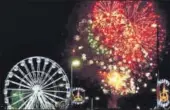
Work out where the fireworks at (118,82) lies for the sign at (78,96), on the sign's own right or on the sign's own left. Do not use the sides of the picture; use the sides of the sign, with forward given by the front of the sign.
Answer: on the sign's own left

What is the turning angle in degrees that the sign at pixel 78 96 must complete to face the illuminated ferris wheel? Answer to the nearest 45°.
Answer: approximately 90° to its right

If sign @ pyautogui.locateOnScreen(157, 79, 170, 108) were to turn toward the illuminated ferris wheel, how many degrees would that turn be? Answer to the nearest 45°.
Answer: approximately 90° to its right

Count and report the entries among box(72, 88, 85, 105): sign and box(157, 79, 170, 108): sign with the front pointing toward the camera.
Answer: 2

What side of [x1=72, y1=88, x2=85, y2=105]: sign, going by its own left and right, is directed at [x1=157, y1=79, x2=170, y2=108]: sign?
left

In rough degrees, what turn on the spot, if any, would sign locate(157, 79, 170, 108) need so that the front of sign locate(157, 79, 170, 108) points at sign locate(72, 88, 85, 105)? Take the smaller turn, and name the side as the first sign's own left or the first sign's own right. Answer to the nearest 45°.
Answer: approximately 90° to the first sign's own right

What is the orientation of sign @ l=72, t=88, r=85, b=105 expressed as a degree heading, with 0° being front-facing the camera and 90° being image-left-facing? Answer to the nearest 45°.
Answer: approximately 0°
